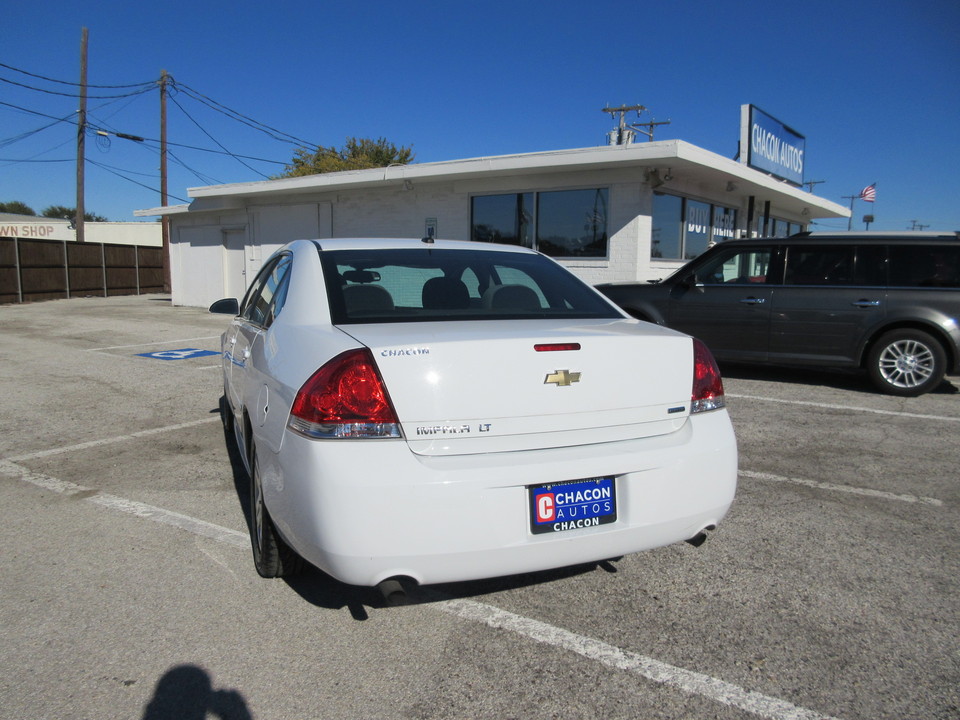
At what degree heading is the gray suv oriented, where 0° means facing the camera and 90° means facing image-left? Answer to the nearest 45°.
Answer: approximately 90°

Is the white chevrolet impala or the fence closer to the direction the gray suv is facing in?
the fence

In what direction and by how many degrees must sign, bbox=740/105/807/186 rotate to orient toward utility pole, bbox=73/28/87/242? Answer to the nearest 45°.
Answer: approximately 135° to its right

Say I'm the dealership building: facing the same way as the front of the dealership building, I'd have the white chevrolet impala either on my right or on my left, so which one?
on my right

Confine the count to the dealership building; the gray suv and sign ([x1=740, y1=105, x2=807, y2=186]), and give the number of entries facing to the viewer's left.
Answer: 1

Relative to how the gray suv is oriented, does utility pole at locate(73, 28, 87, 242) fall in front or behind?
in front

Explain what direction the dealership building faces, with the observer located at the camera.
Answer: facing the viewer and to the right of the viewer

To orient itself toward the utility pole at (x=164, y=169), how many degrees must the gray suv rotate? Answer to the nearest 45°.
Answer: approximately 45° to its right

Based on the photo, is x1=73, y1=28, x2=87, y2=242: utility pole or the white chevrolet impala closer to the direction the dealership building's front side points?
the white chevrolet impala

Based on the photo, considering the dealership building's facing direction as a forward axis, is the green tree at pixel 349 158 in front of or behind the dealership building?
behind
